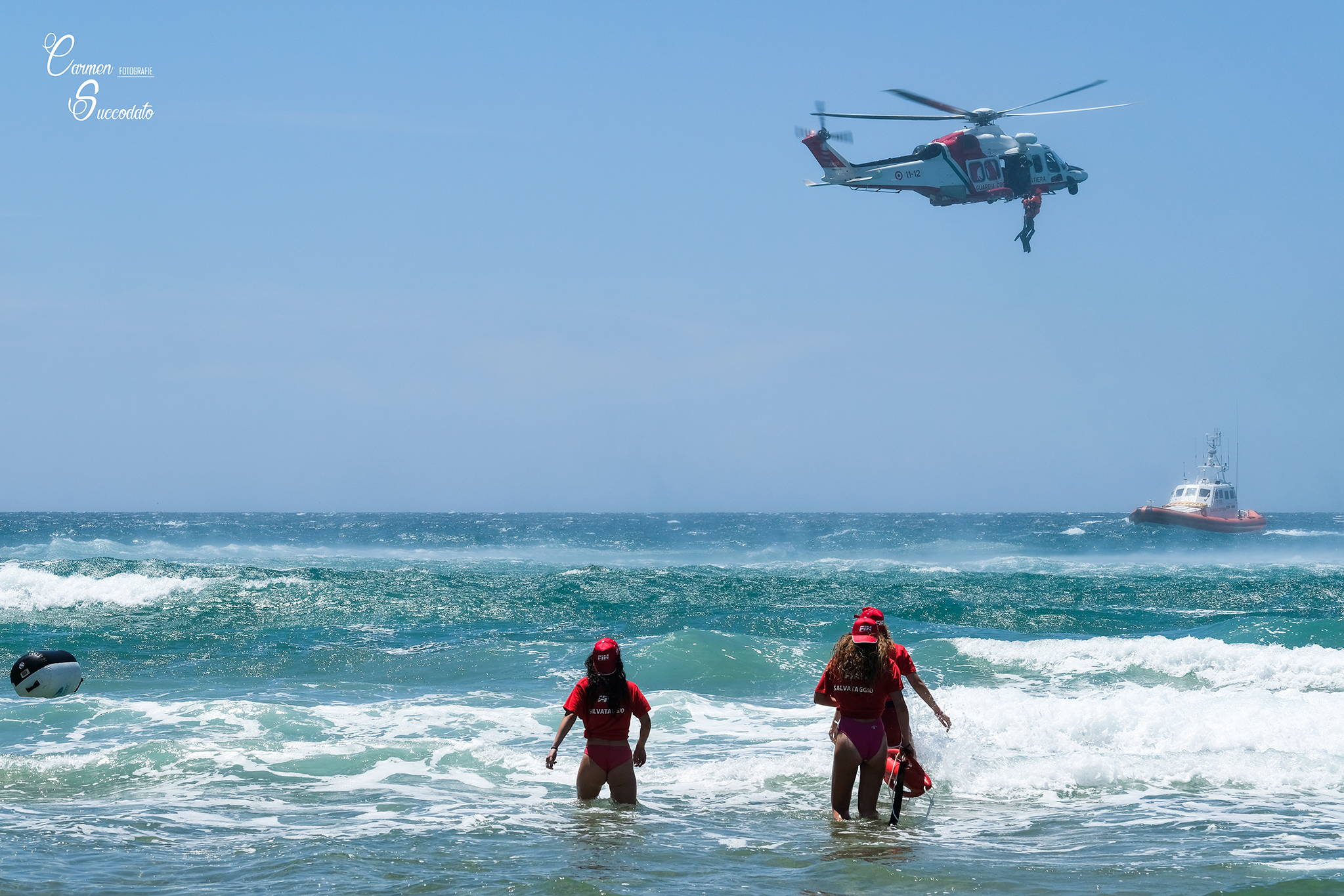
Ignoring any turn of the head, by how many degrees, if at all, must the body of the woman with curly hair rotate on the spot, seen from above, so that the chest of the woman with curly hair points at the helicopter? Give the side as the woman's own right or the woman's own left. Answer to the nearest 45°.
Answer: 0° — they already face it

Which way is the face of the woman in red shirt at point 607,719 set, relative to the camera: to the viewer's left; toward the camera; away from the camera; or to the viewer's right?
away from the camera

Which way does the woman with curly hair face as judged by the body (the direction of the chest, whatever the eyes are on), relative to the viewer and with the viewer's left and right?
facing away from the viewer

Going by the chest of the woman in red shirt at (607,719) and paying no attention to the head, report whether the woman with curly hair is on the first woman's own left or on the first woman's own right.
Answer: on the first woman's own right

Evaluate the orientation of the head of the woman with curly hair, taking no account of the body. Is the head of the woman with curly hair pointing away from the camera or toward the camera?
away from the camera

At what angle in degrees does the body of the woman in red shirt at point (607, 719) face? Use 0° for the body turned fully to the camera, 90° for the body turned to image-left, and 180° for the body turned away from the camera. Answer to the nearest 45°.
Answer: approximately 180°

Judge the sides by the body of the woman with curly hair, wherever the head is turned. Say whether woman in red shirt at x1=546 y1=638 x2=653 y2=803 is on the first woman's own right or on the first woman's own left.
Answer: on the first woman's own left
